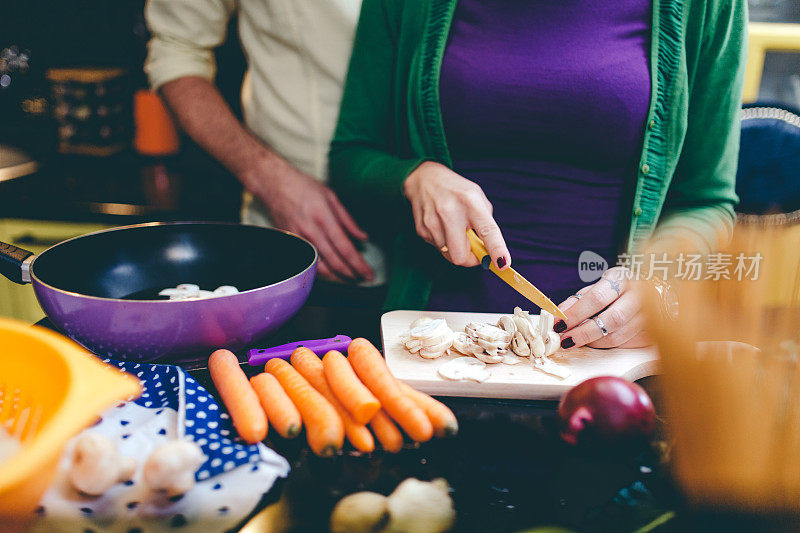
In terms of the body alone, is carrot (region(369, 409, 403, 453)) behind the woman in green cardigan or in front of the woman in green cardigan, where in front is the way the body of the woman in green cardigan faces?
in front

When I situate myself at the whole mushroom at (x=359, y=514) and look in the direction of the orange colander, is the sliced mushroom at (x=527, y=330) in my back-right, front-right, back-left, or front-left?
back-right

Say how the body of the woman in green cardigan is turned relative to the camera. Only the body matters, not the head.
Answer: toward the camera
